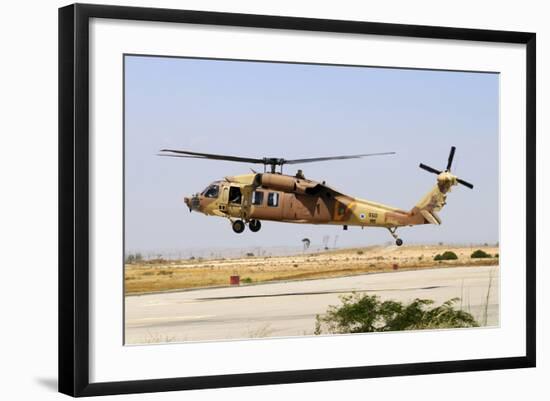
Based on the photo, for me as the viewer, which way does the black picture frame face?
facing the viewer and to the right of the viewer
